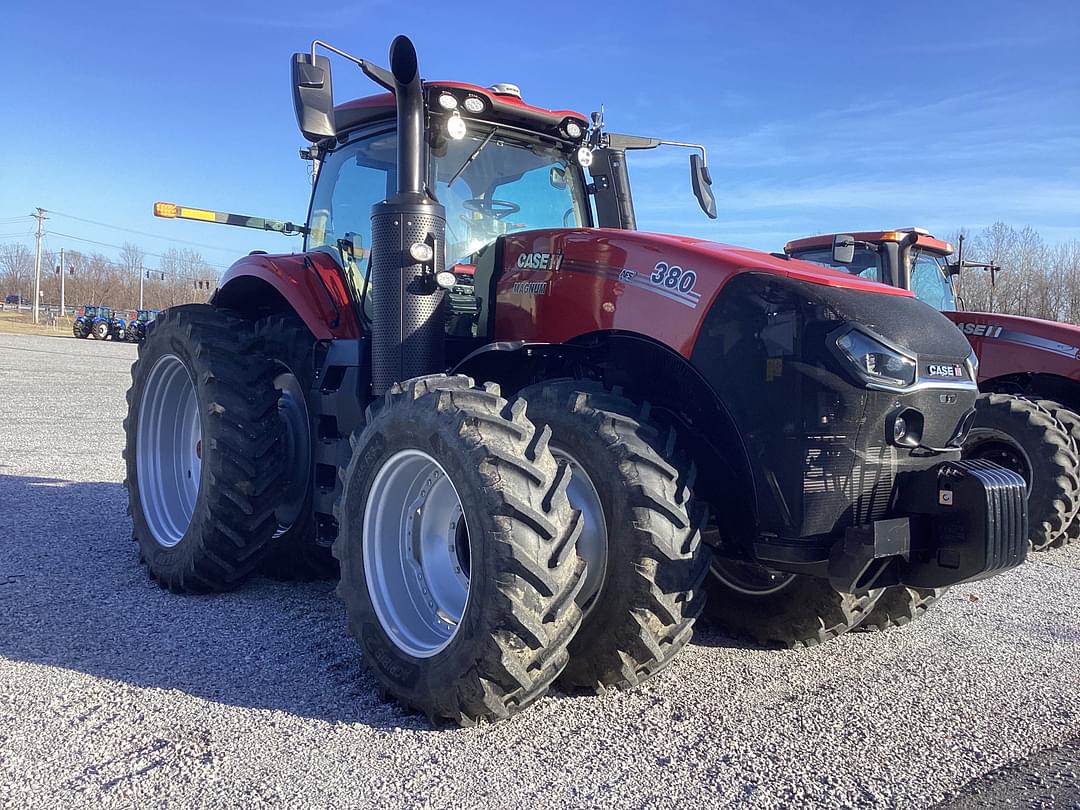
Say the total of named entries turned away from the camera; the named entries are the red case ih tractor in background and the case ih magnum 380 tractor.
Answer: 0

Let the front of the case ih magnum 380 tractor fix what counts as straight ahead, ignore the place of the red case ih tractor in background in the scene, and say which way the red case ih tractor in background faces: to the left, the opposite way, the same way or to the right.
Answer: the same way

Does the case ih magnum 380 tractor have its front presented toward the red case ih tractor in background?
no

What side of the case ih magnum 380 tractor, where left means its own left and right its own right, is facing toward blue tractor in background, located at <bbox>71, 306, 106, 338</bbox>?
back

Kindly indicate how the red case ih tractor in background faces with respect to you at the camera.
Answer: facing the viewer and to the right of the viewer

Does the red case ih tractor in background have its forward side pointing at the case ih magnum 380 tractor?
no

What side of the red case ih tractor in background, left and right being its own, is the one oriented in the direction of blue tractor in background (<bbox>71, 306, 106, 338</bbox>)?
back

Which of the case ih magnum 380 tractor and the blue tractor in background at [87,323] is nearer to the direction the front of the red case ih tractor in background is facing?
the case ih magnum 380 tractor
